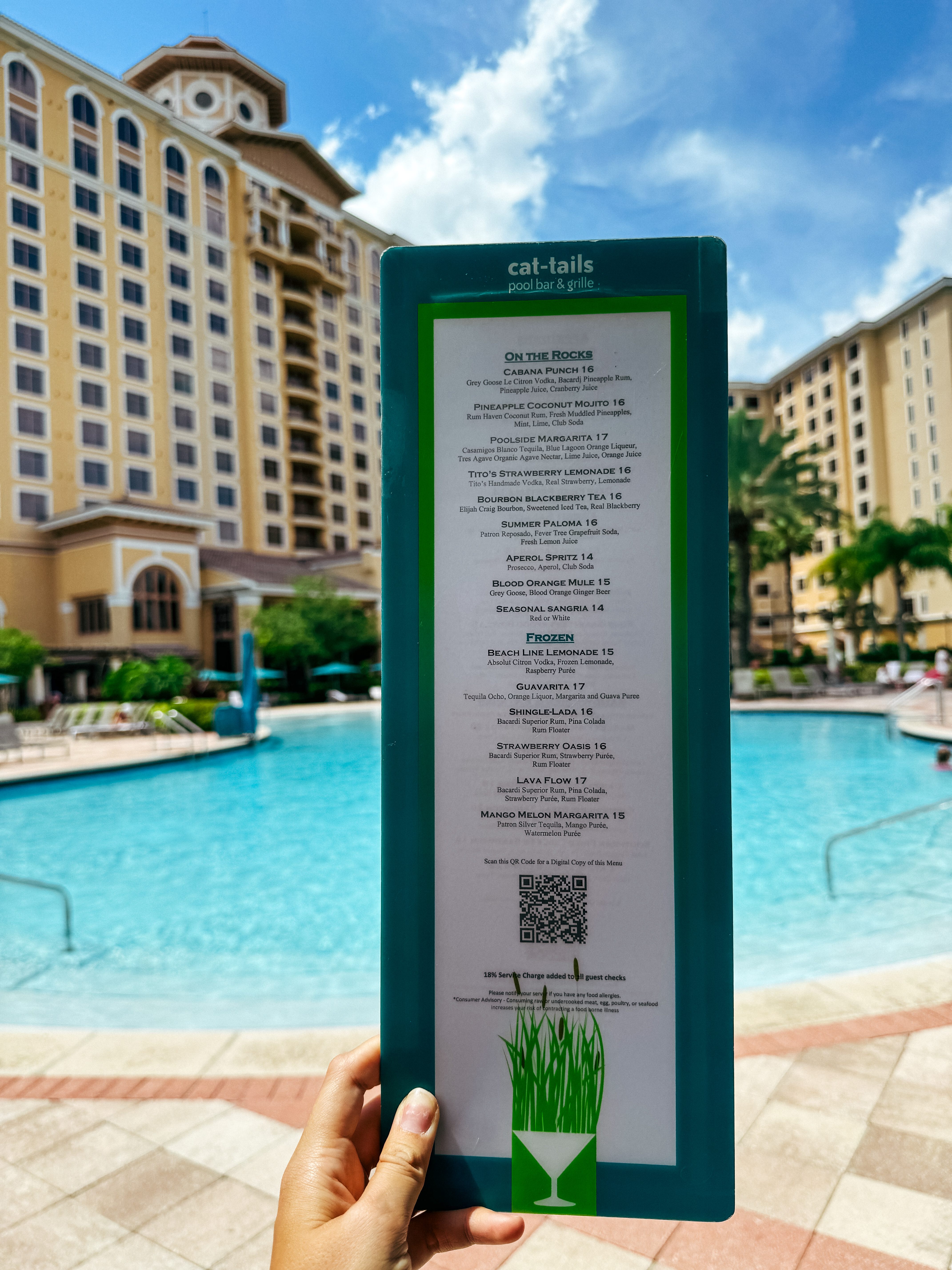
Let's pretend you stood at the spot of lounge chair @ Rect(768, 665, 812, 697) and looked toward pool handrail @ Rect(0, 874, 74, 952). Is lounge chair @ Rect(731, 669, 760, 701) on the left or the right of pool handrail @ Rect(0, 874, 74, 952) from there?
right

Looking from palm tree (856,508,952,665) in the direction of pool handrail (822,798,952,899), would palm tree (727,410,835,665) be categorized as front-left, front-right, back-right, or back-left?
front-right

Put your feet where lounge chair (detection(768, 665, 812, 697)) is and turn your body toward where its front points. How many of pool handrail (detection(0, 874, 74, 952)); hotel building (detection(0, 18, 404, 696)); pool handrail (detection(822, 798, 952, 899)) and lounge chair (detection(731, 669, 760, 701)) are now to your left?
0

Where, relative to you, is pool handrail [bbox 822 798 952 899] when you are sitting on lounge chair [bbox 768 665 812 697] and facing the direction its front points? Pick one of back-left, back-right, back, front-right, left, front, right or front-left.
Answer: front-right

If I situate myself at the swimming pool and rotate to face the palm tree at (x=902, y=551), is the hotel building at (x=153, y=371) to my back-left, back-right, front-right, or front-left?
front-left

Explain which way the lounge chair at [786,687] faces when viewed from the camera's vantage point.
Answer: facing the viewer and to the right of the viewer

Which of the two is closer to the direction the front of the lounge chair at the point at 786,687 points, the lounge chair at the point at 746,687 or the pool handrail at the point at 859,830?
the pool handrail

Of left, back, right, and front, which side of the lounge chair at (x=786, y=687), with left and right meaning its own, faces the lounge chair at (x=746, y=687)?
right

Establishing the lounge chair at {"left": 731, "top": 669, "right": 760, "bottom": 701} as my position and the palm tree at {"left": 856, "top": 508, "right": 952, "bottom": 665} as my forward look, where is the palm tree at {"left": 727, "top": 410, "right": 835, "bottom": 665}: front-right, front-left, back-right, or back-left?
front-left

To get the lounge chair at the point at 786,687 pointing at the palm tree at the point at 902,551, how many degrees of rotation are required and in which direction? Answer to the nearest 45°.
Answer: approximately 135° to its left

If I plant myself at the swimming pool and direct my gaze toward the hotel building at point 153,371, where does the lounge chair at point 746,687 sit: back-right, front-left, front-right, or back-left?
front-right

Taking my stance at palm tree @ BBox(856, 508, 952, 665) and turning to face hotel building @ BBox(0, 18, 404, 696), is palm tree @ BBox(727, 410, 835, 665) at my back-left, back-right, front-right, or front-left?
front-left
